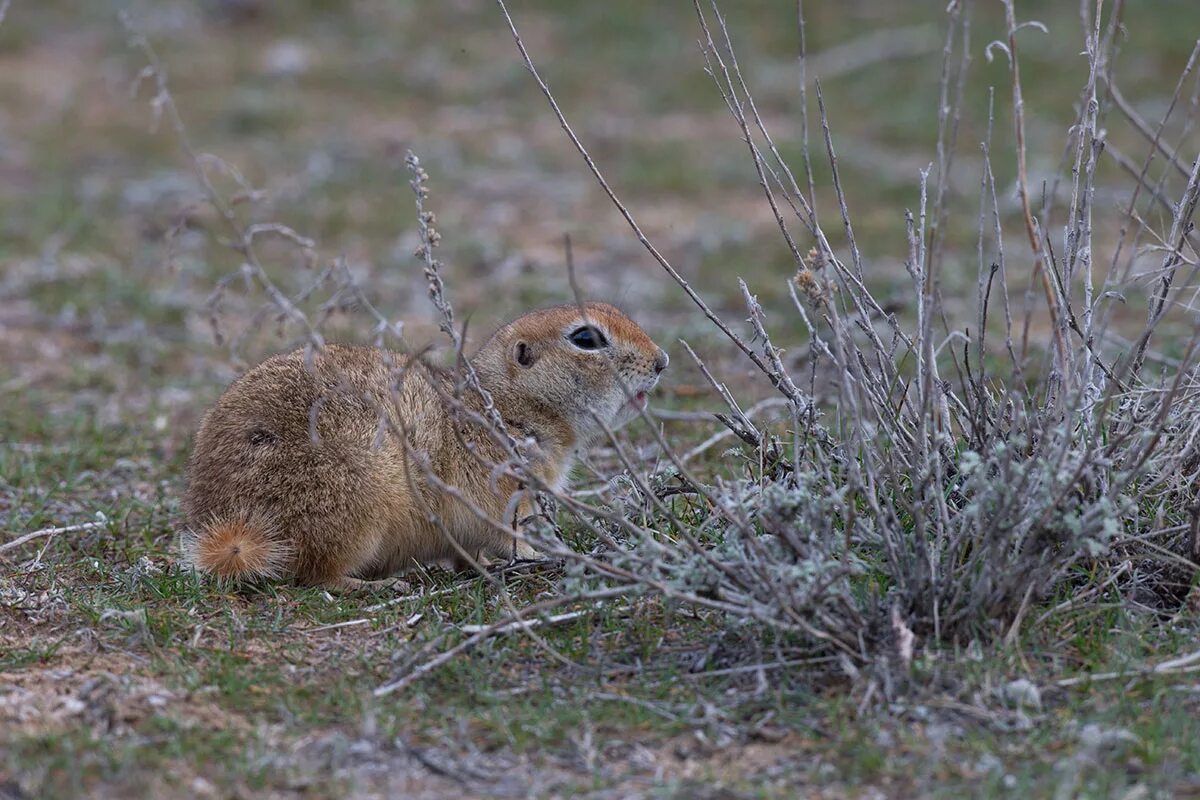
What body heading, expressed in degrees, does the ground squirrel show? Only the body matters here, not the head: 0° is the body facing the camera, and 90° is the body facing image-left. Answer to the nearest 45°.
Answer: approximately 225°
